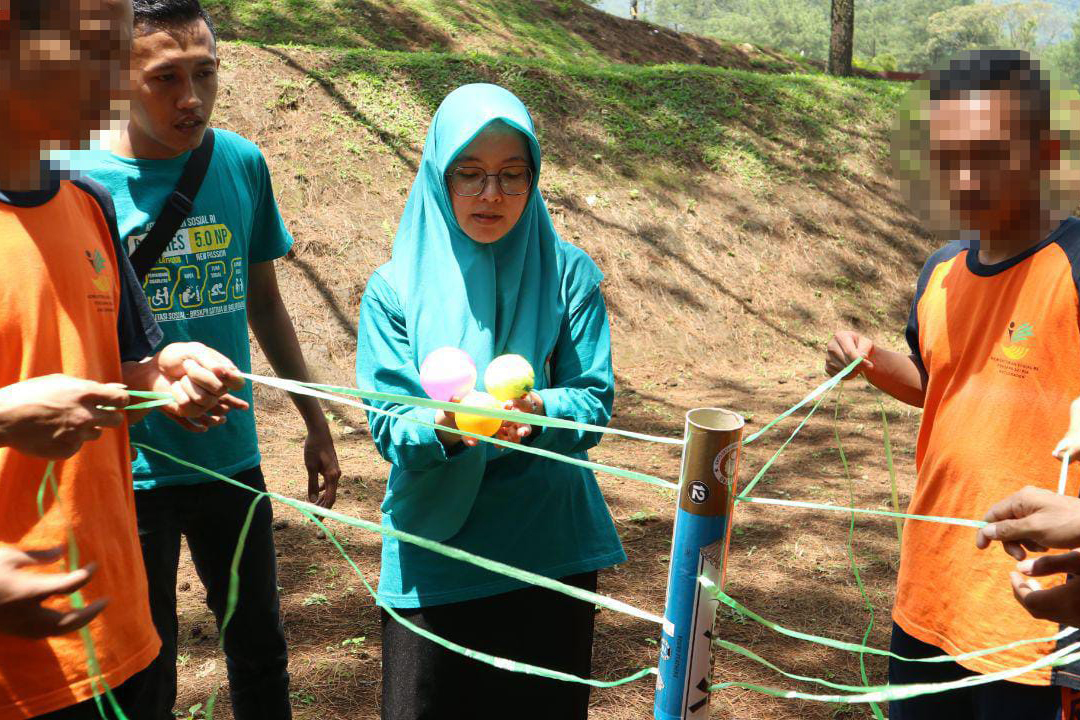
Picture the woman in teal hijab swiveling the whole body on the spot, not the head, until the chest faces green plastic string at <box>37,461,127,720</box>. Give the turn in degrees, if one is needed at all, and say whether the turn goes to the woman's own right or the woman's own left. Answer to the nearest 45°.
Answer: approximately 45° to the woman's own right

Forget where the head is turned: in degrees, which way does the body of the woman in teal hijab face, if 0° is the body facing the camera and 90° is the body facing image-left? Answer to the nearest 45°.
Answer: approximately 0°

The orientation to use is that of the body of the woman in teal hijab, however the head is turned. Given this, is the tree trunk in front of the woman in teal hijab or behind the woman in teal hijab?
behind

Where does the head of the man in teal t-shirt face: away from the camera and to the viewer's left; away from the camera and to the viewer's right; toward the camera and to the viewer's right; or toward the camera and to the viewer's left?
toward the camera and to the viewer's right

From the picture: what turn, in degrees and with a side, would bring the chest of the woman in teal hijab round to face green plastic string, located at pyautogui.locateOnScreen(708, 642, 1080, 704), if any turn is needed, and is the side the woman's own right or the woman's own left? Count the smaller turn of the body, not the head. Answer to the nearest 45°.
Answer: approximately 45° to the woman's own left
